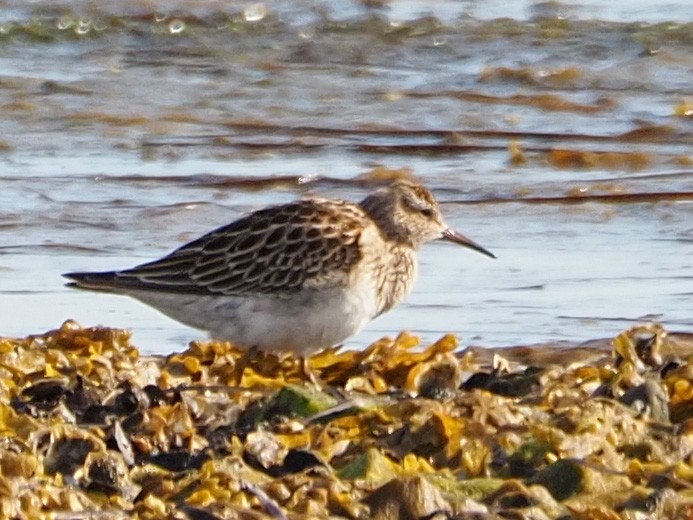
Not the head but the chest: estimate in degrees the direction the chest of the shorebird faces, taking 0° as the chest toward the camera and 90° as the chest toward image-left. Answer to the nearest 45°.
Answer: approximately 270°
